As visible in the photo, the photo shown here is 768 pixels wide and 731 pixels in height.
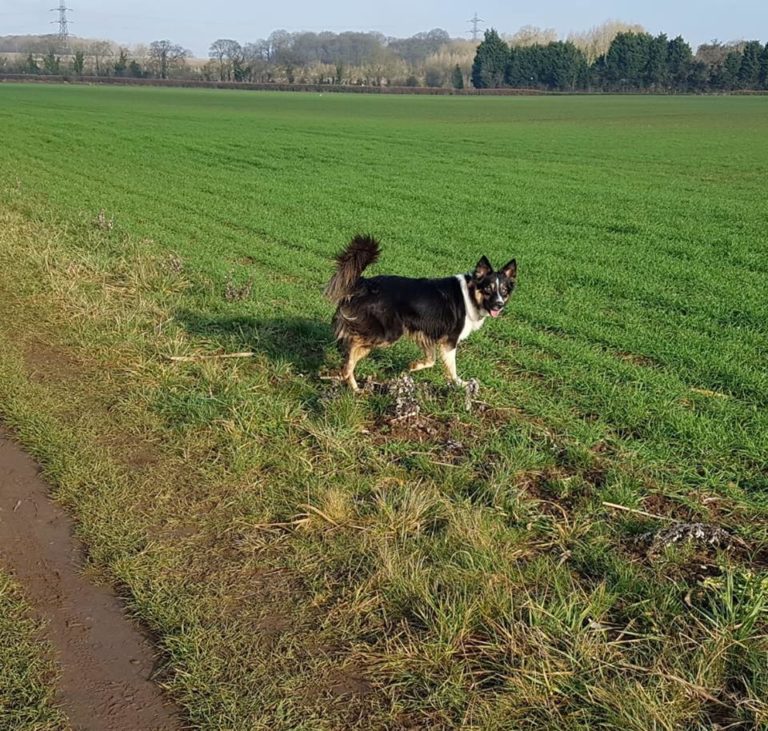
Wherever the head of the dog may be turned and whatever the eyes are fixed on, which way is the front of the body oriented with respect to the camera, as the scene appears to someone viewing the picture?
to the viewer's right
